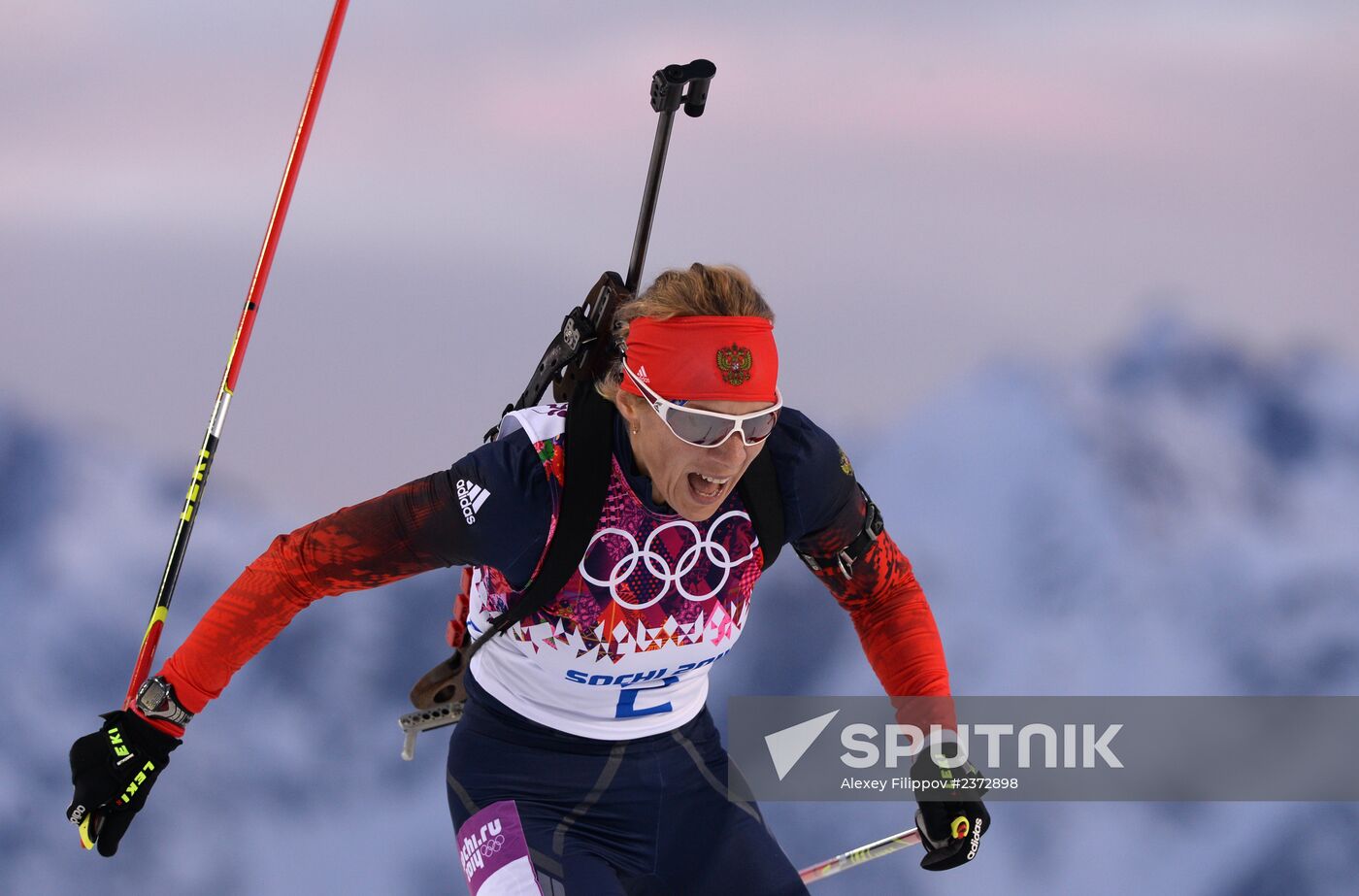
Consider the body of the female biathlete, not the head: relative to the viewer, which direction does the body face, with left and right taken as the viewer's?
facing the viewer and to the right of the viewer
